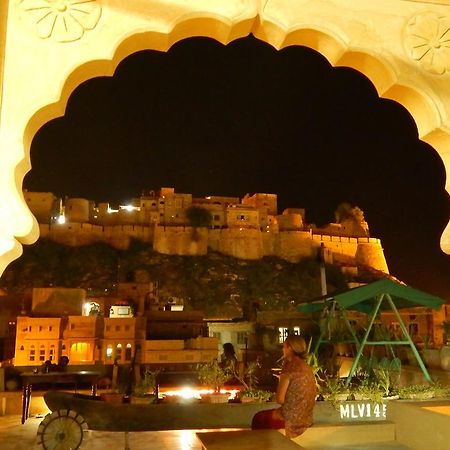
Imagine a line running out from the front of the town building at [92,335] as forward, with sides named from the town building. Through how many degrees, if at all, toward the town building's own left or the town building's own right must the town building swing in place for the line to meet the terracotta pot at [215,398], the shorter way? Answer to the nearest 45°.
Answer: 0° — it already faces it

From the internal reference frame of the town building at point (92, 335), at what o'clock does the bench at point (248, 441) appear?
The bench is roughly at 12 o'clock from the town building.

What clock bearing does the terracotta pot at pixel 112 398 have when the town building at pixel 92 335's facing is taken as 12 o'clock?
The terracotta pot is roughly at 12 o'clock from the town building.

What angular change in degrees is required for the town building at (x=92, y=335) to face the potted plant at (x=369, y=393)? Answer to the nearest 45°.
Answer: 0° — it already faces it

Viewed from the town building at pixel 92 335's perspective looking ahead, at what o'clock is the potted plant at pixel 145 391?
The potted plant is roughly at 12 o'clock from the town building.

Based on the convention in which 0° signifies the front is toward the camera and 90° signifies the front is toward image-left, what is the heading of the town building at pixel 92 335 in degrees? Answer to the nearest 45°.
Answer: approximately 0°
